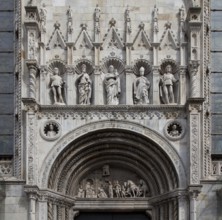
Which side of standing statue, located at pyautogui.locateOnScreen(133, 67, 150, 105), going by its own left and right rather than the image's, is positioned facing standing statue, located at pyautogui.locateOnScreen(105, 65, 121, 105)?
right

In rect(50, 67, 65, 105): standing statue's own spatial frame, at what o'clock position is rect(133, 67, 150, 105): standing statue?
rect(133, 67, 150, 105): standing statue is roughly at 9 o'clock from rect(50, 67, 65, 105): standing statue.

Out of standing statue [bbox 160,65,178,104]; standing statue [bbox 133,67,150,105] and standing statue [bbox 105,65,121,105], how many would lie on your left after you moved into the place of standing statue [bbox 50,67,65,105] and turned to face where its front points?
3

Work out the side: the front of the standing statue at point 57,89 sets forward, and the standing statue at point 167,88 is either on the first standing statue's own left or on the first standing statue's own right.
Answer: on the first standing statue's own left

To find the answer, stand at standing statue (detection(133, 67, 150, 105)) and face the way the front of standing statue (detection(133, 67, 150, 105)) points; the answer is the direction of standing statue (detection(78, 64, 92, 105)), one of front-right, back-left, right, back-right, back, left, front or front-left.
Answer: right

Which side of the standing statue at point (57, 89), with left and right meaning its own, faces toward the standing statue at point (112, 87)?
left

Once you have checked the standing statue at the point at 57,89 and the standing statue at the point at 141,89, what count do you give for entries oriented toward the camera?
2

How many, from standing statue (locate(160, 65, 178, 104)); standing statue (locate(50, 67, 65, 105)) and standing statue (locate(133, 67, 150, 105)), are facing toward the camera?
3

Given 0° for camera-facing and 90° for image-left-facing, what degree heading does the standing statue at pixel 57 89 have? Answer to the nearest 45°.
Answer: approximately 0°
